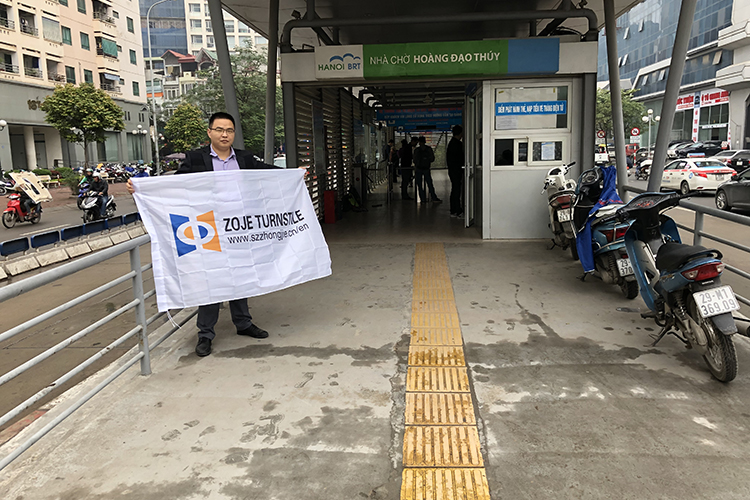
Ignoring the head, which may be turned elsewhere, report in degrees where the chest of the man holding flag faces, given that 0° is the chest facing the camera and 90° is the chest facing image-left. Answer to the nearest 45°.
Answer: approximately 0°

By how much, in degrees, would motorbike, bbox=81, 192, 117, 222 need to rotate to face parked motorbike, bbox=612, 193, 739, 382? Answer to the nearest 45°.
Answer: approximately 45° to its left

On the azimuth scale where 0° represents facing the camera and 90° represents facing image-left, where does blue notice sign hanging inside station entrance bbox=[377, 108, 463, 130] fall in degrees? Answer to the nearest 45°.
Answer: approximately 0°

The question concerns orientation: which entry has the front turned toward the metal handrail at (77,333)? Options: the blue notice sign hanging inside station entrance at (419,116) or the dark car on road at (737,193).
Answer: the blue notice sign hanging inside station entrance

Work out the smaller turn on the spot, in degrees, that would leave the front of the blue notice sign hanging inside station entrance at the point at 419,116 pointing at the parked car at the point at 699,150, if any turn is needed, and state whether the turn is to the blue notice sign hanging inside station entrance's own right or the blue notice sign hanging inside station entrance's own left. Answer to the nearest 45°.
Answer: approximately 135° to the blue notice sign hanging inside station entrance's own left

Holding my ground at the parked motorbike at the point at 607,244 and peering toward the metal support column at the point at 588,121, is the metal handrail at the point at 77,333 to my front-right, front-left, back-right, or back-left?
back-left

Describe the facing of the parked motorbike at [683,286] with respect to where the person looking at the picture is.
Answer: facing away from the viewer and to the left of the viewer
